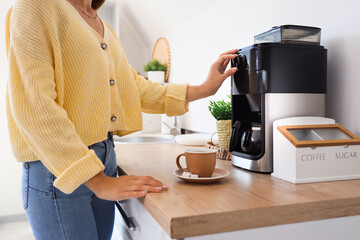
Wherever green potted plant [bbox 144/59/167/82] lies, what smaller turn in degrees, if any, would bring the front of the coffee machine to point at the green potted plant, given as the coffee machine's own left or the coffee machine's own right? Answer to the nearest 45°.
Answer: approximately 90° to the coffee machine's own right

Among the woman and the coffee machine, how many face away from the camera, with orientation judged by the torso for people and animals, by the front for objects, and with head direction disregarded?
0

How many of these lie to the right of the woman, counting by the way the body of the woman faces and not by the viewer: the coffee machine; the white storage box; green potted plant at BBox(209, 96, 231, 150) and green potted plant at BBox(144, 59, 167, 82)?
0

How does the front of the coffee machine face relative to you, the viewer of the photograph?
facing the viewer and to the left of the viewer

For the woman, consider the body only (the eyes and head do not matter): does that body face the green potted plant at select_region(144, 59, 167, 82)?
no

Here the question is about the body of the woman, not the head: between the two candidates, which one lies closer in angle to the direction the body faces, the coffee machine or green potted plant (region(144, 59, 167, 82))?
the coffee machine

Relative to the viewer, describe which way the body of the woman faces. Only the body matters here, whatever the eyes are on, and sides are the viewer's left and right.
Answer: facing the viewer and to the right of the viewer

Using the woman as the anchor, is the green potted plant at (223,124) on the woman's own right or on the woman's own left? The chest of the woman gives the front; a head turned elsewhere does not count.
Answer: on the woman's own left
